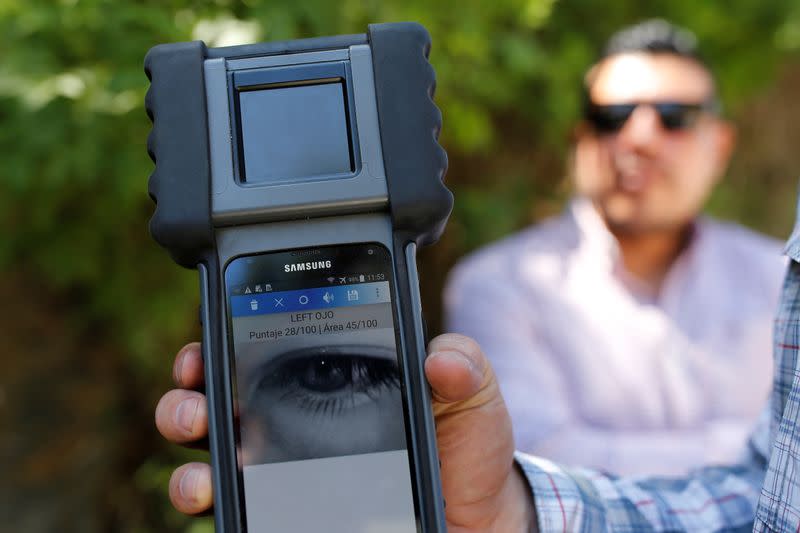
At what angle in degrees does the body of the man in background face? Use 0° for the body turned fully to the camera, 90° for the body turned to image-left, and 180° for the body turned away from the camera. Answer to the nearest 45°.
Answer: approximately 0°
